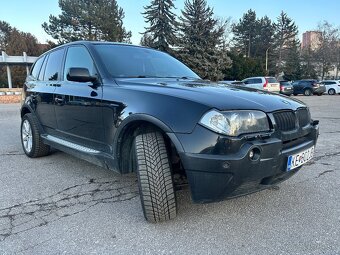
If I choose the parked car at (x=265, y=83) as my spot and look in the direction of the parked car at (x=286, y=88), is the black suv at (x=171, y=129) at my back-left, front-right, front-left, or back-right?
back-right

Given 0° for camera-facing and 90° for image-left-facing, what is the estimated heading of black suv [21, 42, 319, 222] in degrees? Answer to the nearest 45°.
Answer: approximately 315°

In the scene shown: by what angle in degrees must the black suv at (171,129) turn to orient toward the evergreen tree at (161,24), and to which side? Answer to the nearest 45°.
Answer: approximately 135° to its left

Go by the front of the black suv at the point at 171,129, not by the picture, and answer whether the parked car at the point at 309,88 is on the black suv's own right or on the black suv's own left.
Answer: on the black suv's own left

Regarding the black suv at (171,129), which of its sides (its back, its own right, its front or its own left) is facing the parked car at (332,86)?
left

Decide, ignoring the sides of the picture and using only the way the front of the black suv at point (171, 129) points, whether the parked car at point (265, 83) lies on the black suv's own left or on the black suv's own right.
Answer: on the black suv's own left
